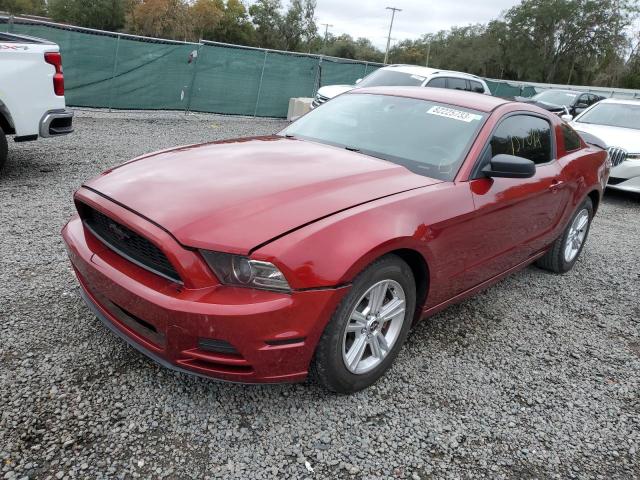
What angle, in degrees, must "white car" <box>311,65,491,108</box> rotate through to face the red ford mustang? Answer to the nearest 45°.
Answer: approximately 45° to its left

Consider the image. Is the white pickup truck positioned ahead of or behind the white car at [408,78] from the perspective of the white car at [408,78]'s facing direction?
ahead

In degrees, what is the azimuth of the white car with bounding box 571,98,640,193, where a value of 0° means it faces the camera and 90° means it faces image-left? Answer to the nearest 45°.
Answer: approximately 45°

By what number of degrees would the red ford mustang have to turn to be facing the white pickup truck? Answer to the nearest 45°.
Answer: approximately 90° to its right

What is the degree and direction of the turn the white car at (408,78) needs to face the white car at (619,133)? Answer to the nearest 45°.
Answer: approximately 90° to its left

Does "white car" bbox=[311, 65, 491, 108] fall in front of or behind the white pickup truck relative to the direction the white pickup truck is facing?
behind

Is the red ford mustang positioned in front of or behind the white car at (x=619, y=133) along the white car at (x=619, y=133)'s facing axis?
in front
